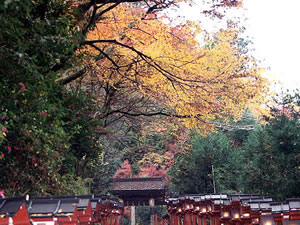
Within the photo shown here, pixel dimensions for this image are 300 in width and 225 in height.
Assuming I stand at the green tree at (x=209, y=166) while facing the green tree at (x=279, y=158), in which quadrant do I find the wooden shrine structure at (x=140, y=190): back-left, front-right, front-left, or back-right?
back-right

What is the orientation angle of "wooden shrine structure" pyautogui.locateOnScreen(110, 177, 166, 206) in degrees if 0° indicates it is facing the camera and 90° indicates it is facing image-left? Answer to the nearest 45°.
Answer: approximately 0°
